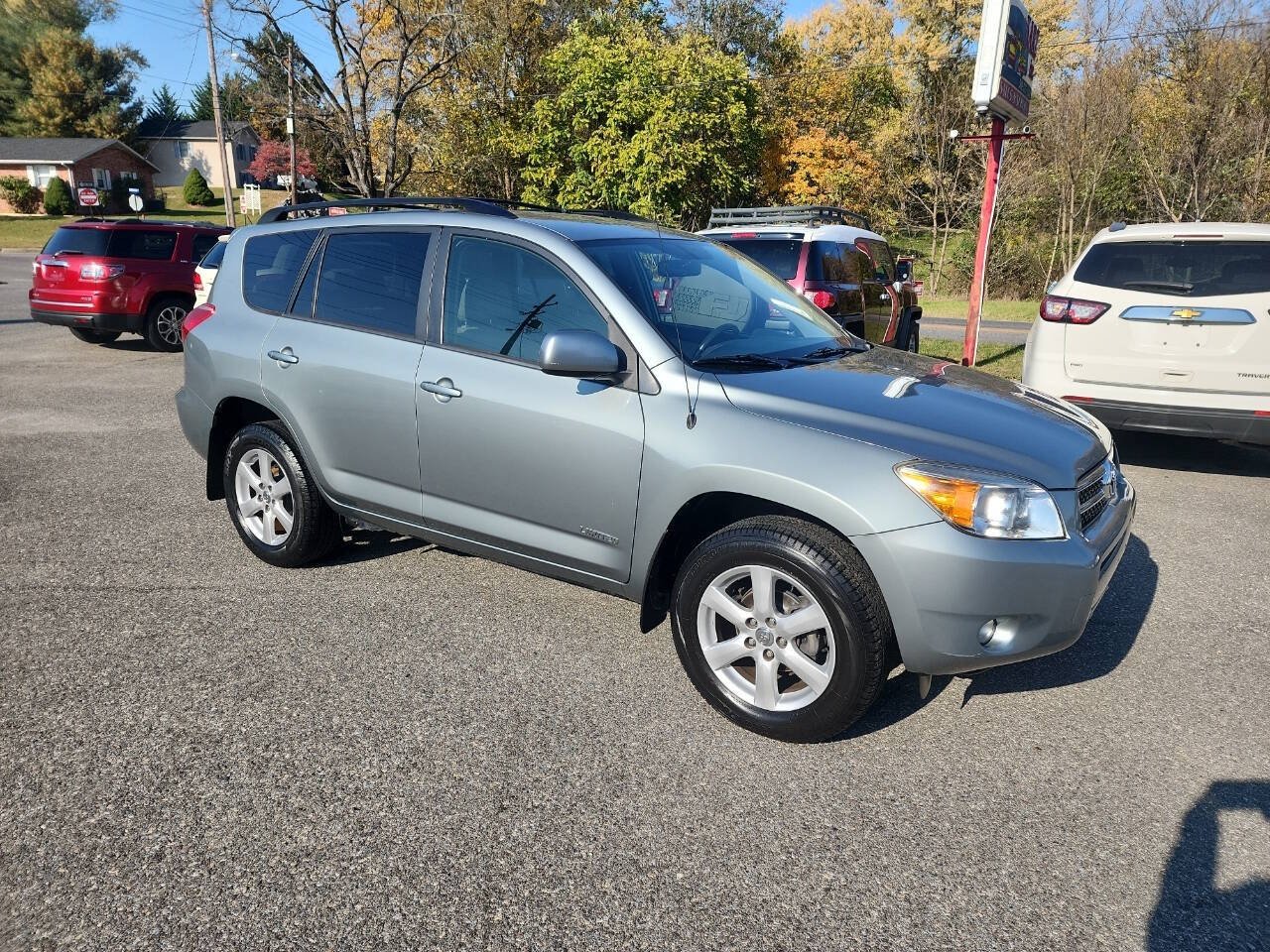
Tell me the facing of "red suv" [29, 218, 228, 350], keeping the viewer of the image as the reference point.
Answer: facing away from the viewer and to the right of the viewer

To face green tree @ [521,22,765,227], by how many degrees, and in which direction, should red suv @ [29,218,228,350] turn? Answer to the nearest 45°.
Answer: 0° — it already faces it

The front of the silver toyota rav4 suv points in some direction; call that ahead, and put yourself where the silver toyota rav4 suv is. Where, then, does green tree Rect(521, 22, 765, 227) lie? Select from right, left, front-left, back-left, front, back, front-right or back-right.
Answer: back-left

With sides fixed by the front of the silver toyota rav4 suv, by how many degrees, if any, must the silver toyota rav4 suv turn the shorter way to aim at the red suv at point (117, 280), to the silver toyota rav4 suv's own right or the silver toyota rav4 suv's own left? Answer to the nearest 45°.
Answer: approximately 180°

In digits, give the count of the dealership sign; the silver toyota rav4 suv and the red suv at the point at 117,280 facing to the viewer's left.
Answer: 0

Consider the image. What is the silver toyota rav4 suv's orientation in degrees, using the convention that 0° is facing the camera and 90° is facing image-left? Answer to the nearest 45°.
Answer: approximately 315°

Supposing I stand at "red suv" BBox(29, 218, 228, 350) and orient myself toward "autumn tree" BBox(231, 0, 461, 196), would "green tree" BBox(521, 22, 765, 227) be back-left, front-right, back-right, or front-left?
front-right

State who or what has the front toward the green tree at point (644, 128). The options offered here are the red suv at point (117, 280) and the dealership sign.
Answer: the red suv

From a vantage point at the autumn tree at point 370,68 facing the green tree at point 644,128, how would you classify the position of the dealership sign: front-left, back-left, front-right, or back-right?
front-right

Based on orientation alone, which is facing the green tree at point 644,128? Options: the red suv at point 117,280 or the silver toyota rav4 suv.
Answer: the red suv

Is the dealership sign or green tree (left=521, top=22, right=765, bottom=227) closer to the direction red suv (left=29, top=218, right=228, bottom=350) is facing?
the green tree

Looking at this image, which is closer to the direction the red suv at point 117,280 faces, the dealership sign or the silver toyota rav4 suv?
the dealership sign

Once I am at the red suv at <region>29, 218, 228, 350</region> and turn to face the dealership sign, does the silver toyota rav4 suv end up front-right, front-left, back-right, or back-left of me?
front-right
